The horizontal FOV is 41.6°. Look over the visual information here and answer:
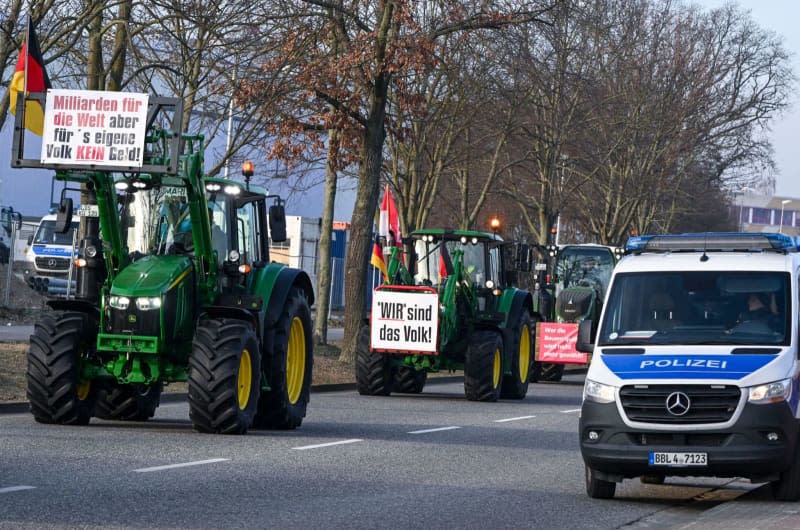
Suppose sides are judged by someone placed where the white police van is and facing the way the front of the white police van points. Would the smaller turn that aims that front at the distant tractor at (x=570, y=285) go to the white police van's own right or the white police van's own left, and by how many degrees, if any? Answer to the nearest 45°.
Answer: approximately 180°

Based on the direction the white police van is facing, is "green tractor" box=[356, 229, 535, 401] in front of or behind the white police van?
behind

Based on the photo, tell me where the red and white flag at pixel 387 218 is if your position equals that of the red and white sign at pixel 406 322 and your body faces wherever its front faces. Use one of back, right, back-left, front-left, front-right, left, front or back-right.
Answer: back

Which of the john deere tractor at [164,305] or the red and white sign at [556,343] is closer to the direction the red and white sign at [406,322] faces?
the john deere tractor

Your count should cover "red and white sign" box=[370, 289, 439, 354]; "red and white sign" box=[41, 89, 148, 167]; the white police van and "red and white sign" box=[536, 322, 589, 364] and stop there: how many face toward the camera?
4

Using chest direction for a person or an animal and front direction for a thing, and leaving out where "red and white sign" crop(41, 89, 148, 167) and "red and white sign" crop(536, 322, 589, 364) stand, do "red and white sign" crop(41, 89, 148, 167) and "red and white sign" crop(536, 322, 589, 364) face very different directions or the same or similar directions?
same or similar directions

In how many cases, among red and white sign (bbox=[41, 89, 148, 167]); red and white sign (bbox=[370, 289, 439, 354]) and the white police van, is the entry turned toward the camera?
3

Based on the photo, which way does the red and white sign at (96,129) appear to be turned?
toward the camera

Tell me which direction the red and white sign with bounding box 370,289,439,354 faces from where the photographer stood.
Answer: facing the viewer

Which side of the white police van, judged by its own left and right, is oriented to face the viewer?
front

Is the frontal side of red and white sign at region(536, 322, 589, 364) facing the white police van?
yes

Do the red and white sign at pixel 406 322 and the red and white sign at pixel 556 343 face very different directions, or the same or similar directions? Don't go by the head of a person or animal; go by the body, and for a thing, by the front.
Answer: same or similar directions
